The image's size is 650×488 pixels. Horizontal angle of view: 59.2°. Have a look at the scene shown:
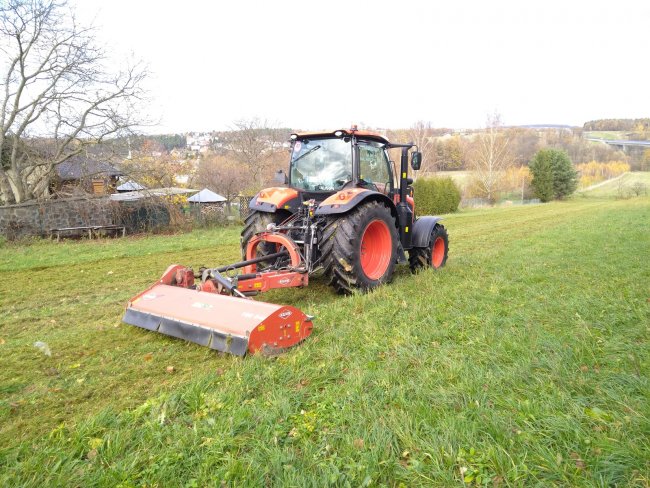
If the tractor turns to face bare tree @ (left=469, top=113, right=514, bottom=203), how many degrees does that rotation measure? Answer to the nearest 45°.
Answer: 0° — it already faces it

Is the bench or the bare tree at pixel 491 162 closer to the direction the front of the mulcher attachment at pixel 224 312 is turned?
the bare tree

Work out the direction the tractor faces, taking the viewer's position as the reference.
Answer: facing away from the viewer and to the right of the viewer

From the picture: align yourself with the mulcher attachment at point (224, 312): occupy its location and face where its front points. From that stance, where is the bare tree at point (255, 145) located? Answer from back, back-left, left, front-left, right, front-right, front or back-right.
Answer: front-left

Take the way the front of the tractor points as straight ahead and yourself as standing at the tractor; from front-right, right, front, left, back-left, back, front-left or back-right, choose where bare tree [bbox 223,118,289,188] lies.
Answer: front-left

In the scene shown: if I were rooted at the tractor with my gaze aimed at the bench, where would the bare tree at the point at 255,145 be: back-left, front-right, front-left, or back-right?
front-right

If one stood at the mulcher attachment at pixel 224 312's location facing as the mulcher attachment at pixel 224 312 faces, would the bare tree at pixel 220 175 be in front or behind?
in front

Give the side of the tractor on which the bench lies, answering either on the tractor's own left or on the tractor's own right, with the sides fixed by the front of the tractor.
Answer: on the tractor's own left

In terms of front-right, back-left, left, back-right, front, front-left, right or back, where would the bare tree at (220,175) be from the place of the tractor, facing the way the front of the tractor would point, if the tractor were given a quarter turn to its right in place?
back-left

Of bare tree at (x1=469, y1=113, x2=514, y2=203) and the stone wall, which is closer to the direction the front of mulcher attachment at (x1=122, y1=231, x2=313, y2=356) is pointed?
the bare tree

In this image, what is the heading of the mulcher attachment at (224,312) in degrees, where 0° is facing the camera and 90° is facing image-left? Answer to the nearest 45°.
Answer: approximately 225°

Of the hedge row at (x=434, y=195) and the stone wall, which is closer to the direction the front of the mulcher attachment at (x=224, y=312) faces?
the hedge row
